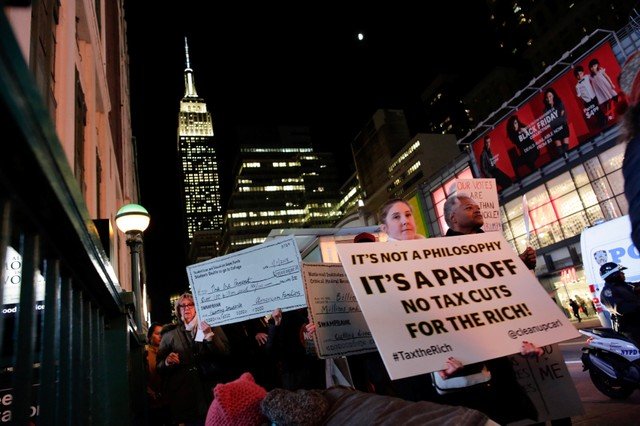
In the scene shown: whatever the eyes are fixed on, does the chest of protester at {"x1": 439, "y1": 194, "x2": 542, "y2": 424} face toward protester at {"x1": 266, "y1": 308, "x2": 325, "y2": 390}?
no

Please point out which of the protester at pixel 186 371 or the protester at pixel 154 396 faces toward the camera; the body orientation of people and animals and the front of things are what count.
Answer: the protester at pixel 186 371

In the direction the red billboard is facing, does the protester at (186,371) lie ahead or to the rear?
ahead

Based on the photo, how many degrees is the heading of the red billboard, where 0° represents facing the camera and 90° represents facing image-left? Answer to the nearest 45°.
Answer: approximately 45°

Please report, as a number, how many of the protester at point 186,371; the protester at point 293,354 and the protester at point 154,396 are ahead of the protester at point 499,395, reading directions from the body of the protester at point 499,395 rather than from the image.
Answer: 0

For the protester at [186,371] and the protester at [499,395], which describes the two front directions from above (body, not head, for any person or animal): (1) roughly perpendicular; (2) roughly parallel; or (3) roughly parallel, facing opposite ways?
roughly parallel

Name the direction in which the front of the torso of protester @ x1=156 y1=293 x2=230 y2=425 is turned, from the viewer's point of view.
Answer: toward the camera

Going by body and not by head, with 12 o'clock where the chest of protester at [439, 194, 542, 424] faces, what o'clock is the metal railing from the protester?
The metal railing is roughly at 2 o'clock from the protester.

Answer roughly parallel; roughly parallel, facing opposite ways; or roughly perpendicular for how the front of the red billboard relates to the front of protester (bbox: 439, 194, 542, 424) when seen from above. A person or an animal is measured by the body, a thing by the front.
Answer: roughly perpendicular
